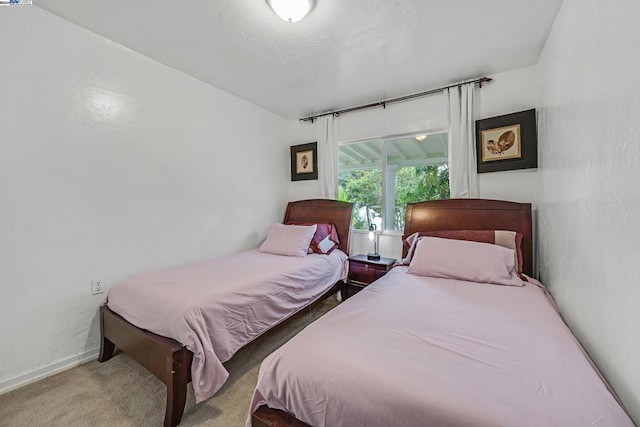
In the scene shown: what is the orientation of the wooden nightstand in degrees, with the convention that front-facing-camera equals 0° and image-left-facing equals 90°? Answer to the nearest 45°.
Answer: approximately 45°

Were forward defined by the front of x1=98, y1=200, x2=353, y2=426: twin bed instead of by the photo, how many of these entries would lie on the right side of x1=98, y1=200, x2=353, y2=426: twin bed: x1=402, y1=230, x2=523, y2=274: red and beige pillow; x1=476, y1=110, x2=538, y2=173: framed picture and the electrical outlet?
1

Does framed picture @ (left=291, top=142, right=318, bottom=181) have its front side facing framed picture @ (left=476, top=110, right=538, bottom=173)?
no

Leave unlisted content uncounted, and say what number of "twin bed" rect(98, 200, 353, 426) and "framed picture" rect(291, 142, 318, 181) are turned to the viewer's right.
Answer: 0

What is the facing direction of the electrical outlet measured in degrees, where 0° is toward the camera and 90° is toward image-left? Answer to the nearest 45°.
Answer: approximately 315°

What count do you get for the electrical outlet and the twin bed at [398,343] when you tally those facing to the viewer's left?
0

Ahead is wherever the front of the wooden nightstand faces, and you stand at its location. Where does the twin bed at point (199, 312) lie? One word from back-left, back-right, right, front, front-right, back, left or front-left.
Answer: front

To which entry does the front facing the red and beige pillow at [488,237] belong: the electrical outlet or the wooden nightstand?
the electrical outlet

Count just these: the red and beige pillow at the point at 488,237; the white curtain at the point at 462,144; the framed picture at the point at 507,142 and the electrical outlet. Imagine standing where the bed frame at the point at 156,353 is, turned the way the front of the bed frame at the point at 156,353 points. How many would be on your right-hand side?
1

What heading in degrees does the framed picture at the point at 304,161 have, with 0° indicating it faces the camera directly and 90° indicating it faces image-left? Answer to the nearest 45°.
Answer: approximately 45°

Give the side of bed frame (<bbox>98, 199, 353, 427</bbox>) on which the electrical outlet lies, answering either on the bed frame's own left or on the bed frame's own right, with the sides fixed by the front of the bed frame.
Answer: on the bed frame's own right

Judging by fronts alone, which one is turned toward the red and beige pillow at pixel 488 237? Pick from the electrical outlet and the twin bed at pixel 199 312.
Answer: the electrical outlet

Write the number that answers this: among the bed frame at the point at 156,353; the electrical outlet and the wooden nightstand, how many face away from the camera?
0

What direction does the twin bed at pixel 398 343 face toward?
toward the camera

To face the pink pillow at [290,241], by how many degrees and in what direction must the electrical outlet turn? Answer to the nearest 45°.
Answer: approximately 45° to its left
